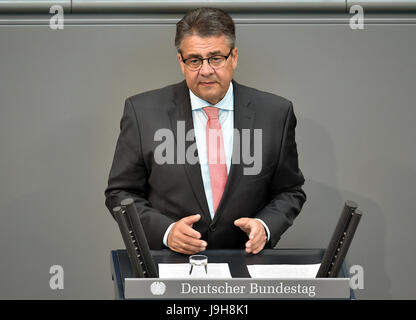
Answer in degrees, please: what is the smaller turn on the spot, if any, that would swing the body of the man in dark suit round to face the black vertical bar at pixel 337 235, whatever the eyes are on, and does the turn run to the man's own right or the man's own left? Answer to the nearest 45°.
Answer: approximately 45° to the man's own left

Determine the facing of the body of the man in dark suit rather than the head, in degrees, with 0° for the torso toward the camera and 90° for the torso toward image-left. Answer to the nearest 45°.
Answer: approximately 0°

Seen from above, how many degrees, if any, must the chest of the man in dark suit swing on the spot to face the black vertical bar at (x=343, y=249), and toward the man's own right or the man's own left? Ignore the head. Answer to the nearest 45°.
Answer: approximately 45° to the man's own left
